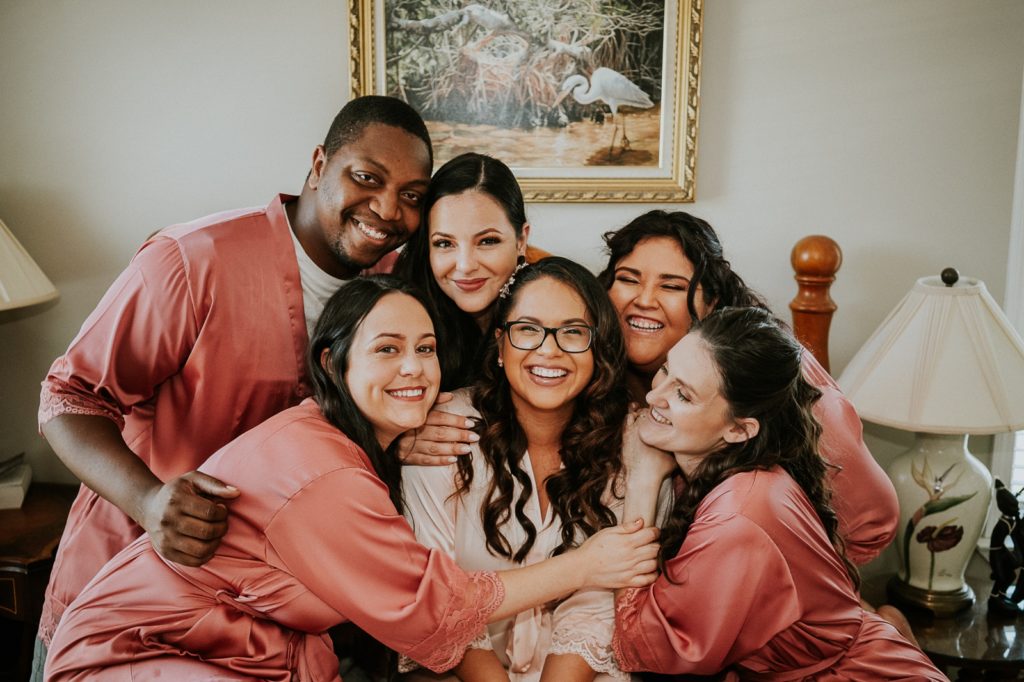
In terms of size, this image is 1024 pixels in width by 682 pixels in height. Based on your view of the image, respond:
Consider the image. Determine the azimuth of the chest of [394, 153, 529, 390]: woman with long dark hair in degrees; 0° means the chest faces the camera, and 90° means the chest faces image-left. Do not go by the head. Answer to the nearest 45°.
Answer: approximately 0°

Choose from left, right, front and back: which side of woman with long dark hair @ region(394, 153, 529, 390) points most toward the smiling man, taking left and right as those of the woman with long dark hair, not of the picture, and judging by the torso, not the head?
right

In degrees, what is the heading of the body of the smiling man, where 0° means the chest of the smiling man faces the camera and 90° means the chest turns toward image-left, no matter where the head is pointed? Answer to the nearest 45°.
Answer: approximately 315°
